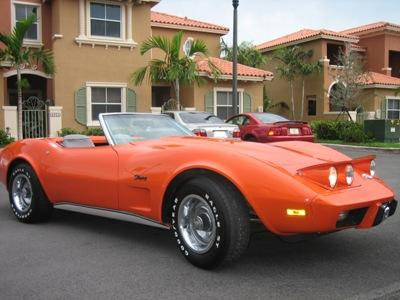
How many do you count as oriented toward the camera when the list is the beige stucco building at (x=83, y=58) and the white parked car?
1

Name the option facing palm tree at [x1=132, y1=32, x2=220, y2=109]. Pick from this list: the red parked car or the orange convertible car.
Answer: the red parked car

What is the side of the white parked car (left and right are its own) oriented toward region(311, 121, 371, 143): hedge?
right

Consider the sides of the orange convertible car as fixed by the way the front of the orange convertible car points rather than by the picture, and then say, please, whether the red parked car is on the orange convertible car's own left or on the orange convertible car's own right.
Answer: on the orange convertible car's own left

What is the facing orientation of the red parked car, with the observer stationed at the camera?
facing away from the viewer and to the left of the viewer

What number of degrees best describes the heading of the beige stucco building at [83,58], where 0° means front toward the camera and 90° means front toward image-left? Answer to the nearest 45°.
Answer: approximately 0°

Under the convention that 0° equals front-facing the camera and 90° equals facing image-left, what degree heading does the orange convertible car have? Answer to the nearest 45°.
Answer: approximately 315°

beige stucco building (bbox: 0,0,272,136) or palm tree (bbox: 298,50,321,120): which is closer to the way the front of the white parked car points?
the beige stucco building

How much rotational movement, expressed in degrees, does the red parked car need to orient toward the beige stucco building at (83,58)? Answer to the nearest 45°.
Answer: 0° — it already faces it

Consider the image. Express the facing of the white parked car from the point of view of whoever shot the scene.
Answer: facing away from the viewer and to the left of the viewer

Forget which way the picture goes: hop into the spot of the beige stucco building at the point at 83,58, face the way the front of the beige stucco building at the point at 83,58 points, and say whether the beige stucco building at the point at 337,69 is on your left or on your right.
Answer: on your left
